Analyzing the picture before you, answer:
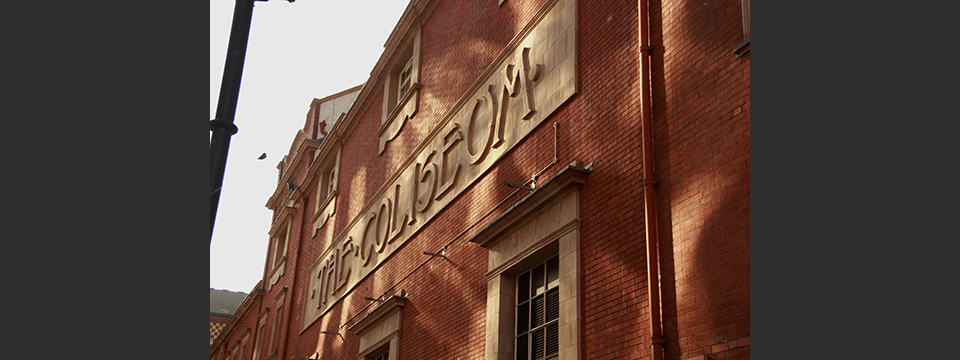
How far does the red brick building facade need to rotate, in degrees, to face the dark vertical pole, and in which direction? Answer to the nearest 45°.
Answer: approximately 45° to its left
